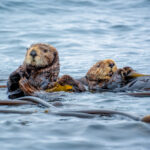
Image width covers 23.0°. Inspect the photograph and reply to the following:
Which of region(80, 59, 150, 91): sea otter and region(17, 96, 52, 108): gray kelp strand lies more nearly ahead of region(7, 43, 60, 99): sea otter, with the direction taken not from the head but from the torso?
the gray kelp strand

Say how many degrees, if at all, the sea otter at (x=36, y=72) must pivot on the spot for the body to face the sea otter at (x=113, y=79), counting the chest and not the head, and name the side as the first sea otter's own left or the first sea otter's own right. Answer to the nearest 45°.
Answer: approximately 135° to the first sea otter's own left

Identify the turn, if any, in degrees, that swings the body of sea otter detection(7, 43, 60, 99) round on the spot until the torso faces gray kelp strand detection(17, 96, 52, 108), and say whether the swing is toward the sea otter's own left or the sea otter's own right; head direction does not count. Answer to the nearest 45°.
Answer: approximately 45° to the sea otter's own left

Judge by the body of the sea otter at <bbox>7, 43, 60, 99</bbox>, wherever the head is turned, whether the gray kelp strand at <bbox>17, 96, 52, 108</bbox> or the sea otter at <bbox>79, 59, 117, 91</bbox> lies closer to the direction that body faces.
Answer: the gray kelp strand

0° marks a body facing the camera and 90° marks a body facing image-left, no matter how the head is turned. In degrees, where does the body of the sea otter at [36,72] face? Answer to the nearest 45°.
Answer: approximately 45°
